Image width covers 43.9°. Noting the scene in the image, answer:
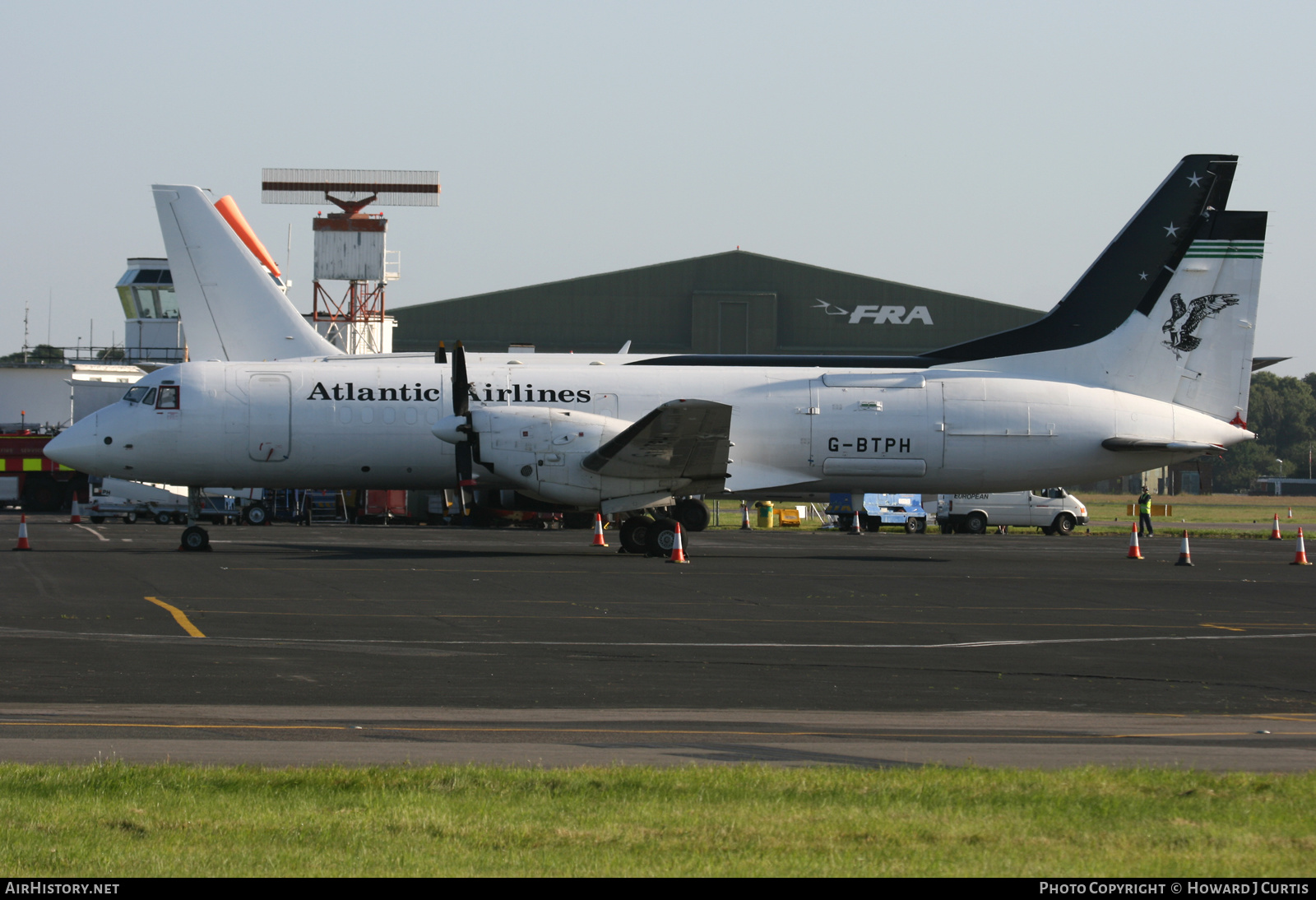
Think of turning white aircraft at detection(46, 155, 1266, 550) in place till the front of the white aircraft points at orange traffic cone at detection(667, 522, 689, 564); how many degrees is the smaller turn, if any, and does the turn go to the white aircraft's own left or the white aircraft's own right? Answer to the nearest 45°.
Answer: approximately 45° to the white aircraft's own left

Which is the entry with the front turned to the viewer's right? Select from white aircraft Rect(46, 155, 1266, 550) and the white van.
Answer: the white van

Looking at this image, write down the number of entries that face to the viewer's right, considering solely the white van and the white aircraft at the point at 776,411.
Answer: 1

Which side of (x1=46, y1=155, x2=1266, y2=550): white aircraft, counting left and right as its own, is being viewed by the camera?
left

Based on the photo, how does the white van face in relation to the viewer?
to the viewer's right

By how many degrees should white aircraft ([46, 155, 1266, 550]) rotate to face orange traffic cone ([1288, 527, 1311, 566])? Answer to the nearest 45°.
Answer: approximately 180°

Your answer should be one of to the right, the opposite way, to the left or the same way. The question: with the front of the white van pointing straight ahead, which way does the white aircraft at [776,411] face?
the opposite way

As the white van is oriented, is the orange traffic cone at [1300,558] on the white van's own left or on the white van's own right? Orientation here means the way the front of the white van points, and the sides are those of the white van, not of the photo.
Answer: on the white van's own right

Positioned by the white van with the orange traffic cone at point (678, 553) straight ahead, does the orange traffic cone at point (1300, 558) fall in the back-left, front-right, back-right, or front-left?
front-left

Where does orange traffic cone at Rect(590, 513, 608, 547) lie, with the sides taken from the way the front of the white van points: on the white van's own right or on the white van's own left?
on the white van's own right

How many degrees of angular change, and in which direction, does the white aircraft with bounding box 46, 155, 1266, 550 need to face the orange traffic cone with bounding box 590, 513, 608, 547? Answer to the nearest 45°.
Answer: approximately 45° to its right
